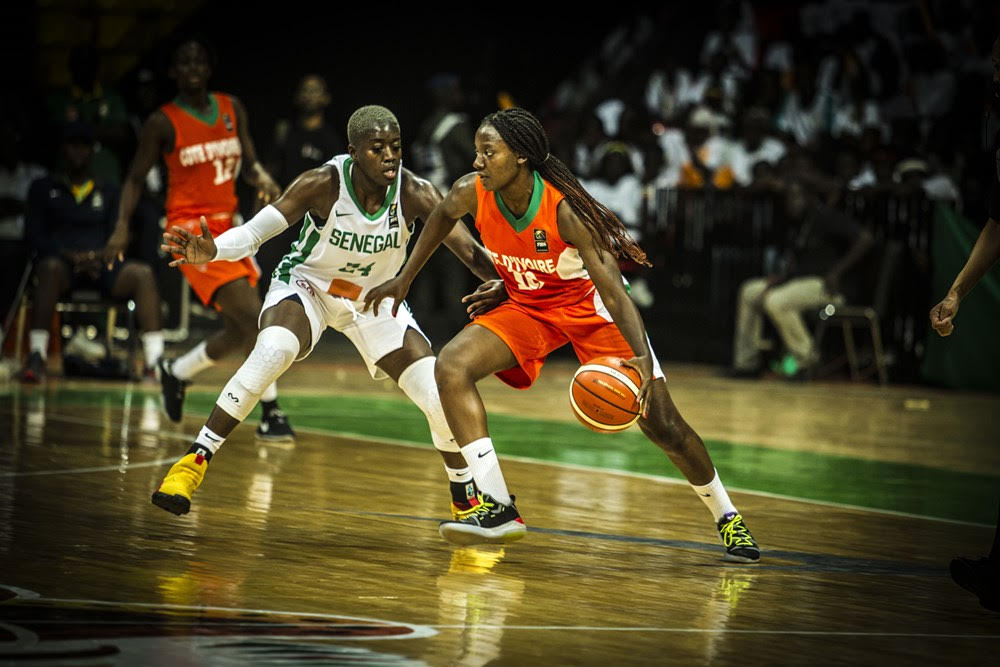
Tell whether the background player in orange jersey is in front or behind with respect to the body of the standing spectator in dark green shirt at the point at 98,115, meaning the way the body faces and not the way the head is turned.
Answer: in front

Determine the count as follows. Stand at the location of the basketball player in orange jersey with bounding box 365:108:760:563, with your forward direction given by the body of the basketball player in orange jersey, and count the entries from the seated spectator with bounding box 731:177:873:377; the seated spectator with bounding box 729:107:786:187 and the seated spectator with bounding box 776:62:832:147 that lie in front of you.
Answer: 0

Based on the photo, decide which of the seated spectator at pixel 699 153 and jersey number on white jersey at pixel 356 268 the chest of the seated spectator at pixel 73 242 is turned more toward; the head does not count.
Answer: the jersey number on white jersey

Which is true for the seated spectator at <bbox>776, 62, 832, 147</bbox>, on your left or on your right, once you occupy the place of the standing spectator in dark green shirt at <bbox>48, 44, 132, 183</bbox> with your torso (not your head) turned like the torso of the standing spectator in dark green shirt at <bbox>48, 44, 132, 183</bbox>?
on your left

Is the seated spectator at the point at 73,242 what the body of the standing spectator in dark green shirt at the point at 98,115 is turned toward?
yes

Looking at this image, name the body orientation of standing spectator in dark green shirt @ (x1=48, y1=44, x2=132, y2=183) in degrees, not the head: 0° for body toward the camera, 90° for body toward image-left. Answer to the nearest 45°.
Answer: approximately 0°

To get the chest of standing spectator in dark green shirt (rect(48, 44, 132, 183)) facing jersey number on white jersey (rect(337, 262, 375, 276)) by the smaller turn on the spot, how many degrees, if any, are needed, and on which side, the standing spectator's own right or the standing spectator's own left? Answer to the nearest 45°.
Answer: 0° — they already face it

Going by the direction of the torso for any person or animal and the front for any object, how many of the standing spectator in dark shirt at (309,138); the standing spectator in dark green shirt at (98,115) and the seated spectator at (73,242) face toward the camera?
3

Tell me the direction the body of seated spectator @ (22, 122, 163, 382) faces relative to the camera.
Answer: toward the camera

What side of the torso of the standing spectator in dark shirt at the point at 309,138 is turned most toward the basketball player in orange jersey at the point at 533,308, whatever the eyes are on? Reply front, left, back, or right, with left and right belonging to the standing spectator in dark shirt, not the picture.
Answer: front

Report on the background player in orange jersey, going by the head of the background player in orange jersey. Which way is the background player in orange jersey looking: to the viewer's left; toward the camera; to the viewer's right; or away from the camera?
toward the camera

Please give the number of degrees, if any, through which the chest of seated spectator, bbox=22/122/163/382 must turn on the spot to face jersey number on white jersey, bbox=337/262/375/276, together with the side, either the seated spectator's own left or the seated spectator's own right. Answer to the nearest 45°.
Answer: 0° — they already face it

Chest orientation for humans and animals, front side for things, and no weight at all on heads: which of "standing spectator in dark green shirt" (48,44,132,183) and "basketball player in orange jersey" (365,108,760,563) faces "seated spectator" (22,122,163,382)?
"standing spectator in dark green shirt" (48,44,132,183)

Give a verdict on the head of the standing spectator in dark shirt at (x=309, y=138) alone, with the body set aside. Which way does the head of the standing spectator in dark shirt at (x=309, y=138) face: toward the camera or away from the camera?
toward the camera

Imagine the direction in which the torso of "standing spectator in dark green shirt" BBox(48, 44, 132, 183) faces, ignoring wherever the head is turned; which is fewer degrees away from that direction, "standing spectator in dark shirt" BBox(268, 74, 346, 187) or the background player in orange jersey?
the background player in orange jersey

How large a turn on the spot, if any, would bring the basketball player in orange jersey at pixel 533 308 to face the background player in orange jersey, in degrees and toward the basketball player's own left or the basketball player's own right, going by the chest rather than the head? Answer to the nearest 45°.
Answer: approximately 90° to the basketball player's own right

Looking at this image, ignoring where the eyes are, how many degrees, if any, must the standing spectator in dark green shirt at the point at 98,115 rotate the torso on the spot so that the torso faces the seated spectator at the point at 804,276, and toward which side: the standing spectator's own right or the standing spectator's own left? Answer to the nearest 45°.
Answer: approximately 90° to the standing spectator's own left

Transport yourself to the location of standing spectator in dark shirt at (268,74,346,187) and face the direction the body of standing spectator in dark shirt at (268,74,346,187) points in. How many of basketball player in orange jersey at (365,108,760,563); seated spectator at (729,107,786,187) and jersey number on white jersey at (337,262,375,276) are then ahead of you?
2

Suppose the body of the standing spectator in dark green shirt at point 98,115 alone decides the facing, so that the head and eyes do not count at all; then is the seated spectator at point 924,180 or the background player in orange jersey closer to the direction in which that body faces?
the background player in orange jersey

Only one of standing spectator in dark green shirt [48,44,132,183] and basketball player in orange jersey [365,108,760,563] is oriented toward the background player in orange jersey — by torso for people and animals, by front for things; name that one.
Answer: the standing spectator in dark green shirt

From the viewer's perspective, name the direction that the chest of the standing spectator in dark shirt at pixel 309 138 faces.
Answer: toward the camera
